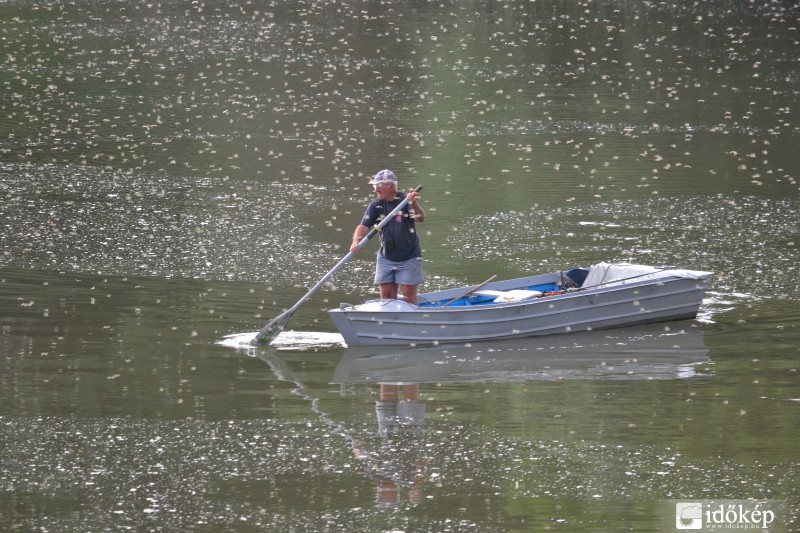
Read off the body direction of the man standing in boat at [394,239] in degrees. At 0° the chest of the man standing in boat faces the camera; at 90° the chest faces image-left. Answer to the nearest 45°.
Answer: approximately 45°
